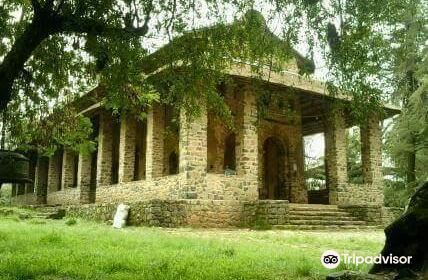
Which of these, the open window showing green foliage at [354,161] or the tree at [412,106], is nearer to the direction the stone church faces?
the tree

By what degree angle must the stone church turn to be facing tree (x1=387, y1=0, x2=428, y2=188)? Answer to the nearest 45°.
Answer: approximately 45° to its left

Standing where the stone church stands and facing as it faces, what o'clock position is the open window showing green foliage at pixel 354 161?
The open window showing green foliage is roughly at 11 o'clock from the stone church.

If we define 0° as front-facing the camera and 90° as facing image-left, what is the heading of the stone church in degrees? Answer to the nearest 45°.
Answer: approximately 315°
